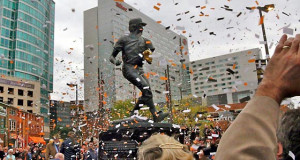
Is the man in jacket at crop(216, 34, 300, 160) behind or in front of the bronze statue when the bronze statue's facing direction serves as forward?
in front

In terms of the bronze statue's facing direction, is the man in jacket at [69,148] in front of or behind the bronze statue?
behind

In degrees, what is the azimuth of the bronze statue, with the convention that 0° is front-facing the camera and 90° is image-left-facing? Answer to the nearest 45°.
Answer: approximately 315°
